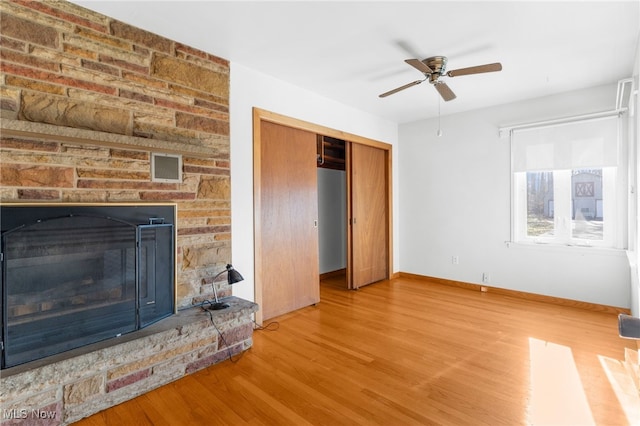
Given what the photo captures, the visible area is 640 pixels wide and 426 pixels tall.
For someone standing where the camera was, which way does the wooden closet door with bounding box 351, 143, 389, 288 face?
facing the viewer and to the right of the viewer

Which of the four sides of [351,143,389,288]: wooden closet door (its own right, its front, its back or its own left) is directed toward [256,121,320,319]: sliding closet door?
right

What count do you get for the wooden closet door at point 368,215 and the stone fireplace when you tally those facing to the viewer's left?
0

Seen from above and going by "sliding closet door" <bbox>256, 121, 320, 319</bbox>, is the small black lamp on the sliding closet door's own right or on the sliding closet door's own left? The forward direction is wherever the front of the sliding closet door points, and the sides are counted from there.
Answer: on the sliding closet door's own right

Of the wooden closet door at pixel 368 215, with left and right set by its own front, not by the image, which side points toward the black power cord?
right

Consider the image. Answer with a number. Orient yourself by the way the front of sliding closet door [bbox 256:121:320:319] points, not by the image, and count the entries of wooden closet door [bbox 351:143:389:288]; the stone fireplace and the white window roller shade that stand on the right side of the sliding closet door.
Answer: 1

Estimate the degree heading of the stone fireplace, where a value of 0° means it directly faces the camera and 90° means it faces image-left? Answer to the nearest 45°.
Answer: approximately 315°

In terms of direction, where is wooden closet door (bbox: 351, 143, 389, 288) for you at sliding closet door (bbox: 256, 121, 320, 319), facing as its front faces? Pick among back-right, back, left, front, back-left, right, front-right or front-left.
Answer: left

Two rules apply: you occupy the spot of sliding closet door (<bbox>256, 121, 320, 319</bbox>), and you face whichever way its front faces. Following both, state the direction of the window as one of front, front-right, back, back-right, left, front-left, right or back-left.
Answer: front-left

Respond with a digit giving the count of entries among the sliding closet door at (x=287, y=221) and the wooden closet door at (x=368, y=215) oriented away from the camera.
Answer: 0

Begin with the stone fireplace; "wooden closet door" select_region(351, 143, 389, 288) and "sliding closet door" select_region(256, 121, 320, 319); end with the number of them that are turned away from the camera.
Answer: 0

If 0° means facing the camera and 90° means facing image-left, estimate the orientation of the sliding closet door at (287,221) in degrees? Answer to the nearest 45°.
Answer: approximately 315°

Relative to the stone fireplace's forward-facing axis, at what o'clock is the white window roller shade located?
The white window roller shade is roughly at 11 o'clock from the stone fireplace.

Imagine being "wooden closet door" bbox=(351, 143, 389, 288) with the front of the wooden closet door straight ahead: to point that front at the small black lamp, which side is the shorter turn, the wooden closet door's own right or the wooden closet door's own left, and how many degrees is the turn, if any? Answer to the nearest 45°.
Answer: approximately 90° to the wooden closet door's own right
